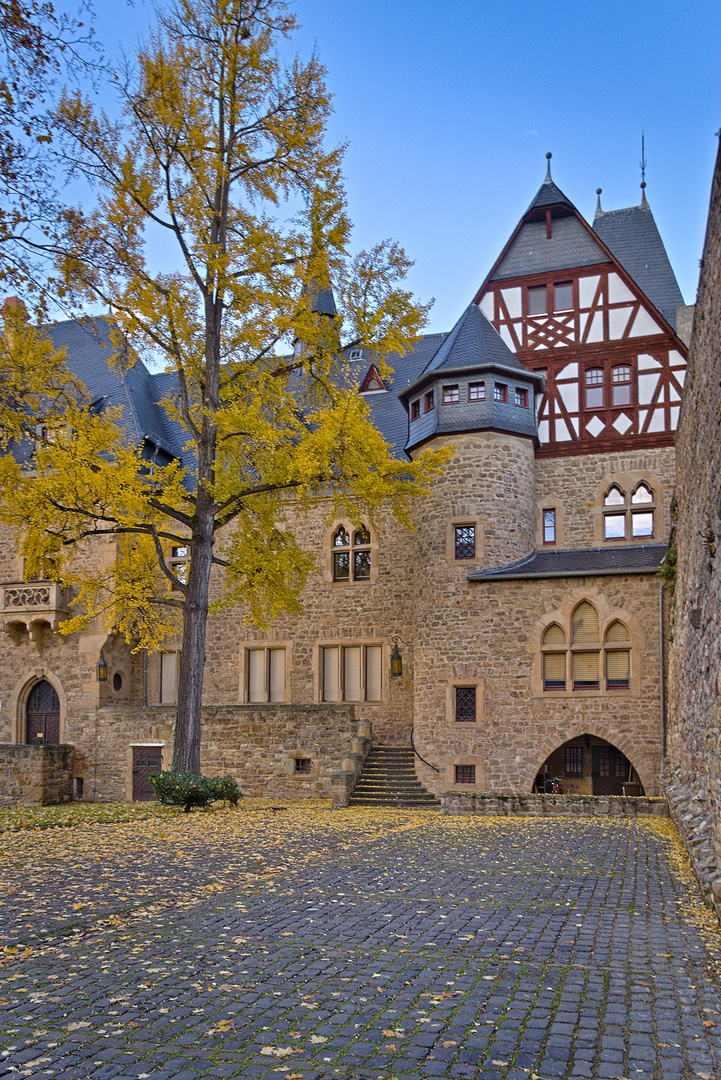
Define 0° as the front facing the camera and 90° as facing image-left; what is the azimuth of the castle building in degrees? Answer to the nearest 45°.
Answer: approximately 0°

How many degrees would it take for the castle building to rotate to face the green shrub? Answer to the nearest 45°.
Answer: approximately 45° to its right
